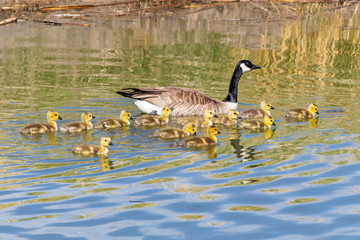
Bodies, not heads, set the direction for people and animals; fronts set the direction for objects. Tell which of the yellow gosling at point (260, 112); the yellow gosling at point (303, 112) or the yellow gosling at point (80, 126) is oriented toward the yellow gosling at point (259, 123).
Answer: the yellow gosling at point (80, 126)

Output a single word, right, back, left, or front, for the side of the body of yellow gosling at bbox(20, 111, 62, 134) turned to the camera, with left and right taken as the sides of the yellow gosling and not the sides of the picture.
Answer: right

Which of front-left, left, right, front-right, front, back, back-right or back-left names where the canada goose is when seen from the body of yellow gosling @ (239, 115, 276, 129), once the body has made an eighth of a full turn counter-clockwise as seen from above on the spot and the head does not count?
left

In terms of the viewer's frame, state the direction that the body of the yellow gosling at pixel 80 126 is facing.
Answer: to the viewer's right

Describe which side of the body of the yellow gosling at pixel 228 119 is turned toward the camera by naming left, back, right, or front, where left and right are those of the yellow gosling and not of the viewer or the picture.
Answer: right

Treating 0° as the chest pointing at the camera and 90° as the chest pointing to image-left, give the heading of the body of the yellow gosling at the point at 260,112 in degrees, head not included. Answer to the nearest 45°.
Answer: approximately 270°

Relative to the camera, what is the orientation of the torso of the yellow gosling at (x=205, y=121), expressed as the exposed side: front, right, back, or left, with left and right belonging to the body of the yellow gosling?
right

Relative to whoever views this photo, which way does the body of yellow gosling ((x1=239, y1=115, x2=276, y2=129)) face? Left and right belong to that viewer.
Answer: facing to the right of the viewer

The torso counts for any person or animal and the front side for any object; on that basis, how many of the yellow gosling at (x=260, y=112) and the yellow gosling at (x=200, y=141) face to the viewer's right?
2

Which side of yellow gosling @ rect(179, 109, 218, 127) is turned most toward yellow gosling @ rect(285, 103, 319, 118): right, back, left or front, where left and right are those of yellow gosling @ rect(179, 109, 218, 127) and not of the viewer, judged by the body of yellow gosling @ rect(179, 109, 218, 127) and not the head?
front

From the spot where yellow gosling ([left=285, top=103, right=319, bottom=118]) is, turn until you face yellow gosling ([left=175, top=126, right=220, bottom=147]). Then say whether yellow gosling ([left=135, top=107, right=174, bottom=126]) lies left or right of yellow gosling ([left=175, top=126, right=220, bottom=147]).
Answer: right
